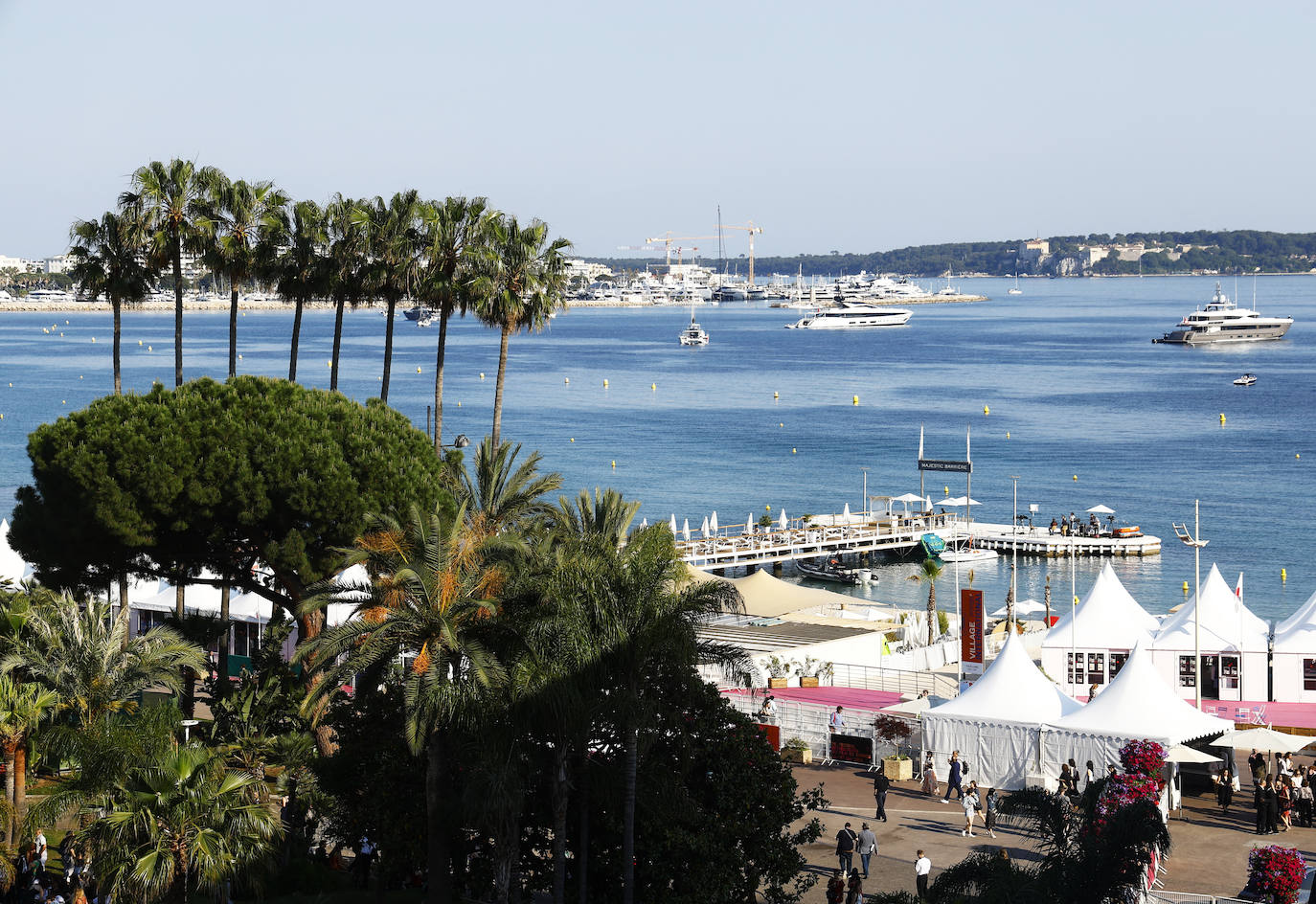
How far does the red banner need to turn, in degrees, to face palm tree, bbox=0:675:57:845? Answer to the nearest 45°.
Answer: approximately 45° to its right

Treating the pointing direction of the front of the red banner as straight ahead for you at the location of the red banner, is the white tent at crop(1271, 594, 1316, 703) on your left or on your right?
on your left

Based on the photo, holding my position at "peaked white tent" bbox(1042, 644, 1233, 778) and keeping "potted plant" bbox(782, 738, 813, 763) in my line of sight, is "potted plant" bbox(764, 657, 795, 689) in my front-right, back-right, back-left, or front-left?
front-right

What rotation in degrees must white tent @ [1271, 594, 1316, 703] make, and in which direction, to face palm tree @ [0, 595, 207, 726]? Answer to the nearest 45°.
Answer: approximately 45° to its right

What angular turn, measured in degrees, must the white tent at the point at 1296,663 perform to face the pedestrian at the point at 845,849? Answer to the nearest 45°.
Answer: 0° — it already faces them

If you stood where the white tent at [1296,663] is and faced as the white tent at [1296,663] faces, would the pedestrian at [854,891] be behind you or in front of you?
in front

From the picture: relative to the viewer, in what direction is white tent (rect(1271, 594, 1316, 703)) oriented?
toward the camera

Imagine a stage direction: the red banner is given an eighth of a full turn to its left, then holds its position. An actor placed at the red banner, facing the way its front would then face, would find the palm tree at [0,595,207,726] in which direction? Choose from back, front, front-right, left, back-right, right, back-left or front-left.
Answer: right

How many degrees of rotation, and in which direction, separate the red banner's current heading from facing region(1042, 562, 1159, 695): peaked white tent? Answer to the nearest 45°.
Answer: approximately 135° to its left

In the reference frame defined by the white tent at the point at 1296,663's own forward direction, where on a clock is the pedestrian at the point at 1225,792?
The pedestrian is roughly at 12 o'clock from the white tent.

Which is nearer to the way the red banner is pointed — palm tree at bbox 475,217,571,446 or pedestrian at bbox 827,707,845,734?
the pedestrian

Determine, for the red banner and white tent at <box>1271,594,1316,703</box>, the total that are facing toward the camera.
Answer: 2

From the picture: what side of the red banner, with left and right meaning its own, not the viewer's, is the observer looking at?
front

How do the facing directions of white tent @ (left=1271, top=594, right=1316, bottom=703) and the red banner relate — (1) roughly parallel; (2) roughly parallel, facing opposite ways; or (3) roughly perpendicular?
roughly parallel
